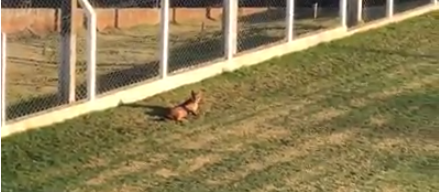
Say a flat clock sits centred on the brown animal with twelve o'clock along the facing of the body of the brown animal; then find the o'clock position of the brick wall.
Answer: The brick wall is roughly at 10 o'clock from the brown animal.

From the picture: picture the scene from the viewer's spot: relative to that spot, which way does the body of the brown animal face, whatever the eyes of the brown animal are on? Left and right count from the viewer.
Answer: facing away from the viewer and to the right of the viewer
